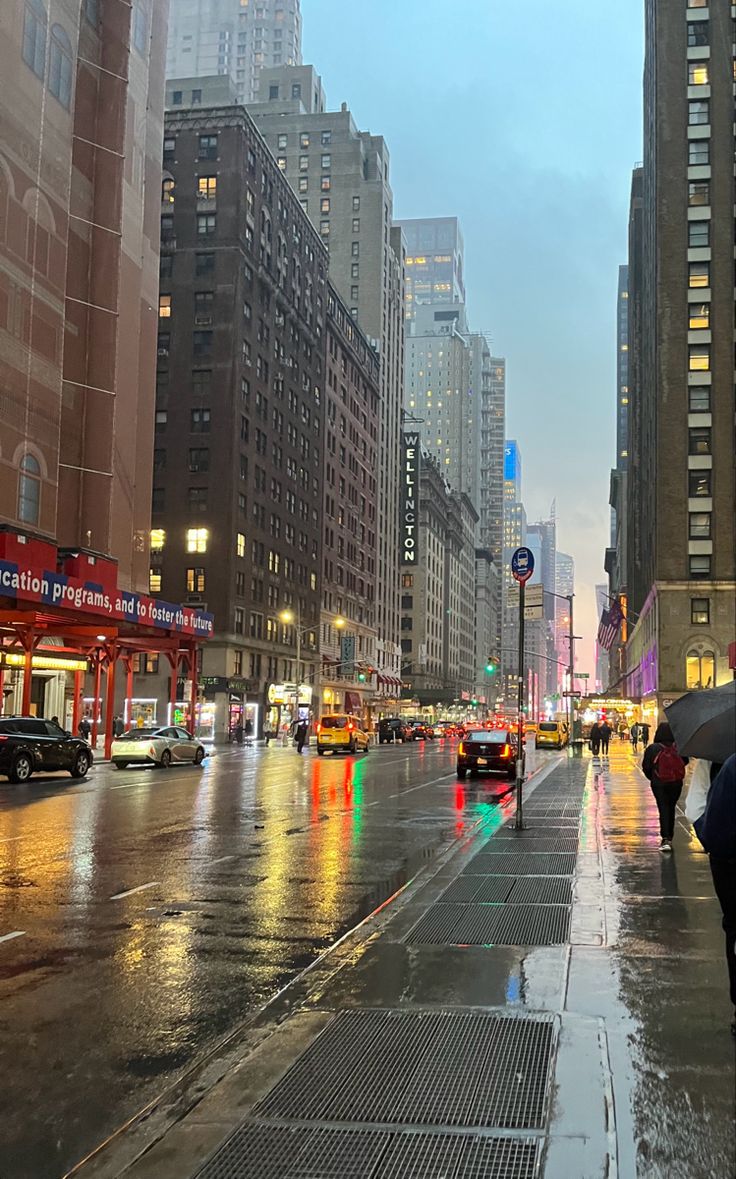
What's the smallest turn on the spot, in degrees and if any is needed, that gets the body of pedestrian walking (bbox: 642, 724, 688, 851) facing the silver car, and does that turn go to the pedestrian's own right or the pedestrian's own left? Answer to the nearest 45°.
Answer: approximately 45° to the pedestrian's own left

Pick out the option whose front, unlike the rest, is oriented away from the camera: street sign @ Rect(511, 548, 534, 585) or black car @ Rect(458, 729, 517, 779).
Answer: the black car

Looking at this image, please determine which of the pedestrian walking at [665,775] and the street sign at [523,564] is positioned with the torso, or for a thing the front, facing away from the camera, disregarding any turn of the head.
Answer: the pedestrian walking

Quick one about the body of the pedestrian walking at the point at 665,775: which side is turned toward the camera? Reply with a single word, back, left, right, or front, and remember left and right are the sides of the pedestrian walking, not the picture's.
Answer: back

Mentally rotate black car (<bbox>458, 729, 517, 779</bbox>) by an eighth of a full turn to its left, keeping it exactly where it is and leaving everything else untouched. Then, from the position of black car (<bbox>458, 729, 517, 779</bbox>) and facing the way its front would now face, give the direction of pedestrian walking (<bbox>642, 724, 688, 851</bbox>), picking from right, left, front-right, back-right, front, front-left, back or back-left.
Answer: back-left

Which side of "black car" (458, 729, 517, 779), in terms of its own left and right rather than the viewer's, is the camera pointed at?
back

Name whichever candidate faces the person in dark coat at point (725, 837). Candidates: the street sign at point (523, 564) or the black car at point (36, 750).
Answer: the street sign

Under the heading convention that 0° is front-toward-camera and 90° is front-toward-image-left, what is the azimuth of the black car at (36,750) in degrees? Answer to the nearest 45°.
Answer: approximately 225°

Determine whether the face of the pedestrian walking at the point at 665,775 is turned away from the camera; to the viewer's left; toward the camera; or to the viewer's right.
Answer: away from the camera

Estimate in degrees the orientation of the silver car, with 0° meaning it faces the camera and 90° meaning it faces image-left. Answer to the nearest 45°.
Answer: approximately 225°

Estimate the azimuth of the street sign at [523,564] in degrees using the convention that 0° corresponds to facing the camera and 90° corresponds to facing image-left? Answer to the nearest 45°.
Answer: approximately 0°
